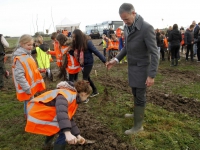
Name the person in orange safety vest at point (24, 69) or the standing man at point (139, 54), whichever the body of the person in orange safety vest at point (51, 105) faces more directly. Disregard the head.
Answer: the standing man

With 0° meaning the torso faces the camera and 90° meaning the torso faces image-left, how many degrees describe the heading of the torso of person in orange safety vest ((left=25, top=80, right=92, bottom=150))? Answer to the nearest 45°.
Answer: approximately 270°

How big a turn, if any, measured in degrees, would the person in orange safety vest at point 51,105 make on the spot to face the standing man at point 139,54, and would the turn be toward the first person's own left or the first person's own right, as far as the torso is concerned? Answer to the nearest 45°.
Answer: approximately 45° to the first person's own left

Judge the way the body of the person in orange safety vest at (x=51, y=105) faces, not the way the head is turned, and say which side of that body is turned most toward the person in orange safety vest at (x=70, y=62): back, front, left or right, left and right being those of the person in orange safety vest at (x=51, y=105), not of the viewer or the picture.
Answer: left

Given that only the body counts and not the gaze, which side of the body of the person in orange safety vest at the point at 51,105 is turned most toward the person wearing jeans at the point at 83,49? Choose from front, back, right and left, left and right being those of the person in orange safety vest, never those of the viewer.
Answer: left

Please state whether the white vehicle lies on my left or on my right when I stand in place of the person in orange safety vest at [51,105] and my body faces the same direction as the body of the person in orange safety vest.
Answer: on my left
